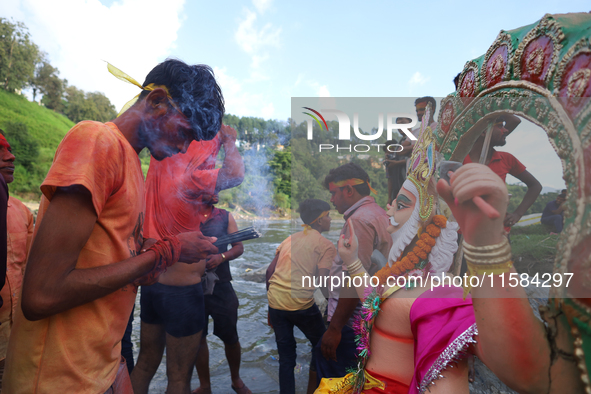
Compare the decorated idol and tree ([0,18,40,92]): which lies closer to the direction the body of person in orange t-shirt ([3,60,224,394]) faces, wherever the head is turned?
the decorated idol

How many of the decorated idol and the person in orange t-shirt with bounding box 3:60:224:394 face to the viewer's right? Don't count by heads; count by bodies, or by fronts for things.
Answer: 1

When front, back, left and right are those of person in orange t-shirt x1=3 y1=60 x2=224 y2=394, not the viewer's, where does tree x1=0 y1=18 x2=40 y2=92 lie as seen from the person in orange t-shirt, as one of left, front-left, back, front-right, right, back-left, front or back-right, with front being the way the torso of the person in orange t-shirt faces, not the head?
left

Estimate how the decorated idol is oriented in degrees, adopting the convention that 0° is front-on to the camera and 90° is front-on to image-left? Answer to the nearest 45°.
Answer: approximately 90°

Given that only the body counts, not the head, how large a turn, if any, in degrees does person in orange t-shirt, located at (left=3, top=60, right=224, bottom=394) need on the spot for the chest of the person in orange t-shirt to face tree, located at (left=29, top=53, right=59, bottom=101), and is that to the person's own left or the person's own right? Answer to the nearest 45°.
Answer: approximately 90° to the person's own left

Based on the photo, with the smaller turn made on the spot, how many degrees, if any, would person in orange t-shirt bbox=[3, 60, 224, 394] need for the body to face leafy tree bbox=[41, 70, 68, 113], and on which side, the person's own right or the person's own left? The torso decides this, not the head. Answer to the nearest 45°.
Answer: approximately 90° to the person's own left

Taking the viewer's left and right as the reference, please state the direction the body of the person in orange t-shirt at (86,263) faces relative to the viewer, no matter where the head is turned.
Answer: facing to the right of the viewer
